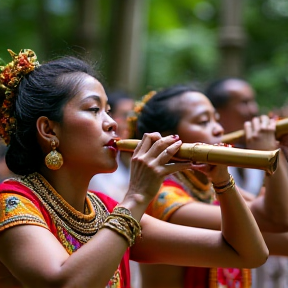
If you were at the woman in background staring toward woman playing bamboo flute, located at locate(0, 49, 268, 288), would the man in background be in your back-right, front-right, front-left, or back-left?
back-right

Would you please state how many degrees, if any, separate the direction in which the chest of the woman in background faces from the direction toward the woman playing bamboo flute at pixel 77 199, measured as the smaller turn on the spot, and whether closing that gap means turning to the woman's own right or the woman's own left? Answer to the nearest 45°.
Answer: approximately 90° to the woman's own right

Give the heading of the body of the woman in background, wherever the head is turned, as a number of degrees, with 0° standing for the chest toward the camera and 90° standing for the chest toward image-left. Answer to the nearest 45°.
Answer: approximately 315°

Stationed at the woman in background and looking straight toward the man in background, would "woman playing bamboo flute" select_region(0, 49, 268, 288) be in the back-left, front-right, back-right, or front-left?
back-left

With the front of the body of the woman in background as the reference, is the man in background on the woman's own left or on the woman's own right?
on the woman's own left
